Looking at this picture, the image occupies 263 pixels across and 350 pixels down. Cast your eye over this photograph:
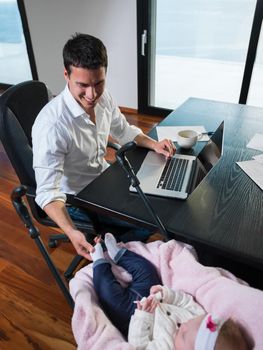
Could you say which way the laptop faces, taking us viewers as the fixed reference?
facing to the left of the viewer

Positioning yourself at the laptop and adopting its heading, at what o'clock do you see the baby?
The baby is roughly at 9 o'clock from the laptop.

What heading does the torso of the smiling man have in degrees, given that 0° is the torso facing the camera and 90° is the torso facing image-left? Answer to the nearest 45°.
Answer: approximately 315°

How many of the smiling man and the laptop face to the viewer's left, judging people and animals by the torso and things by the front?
1

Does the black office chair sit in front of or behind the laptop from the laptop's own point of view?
in front

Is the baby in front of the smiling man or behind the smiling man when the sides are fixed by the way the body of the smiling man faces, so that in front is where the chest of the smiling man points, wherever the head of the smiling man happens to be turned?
in front

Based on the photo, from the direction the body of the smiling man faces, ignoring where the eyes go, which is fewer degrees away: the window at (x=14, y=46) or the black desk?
the black desk

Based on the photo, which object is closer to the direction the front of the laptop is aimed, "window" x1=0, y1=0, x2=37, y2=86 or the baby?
the window
